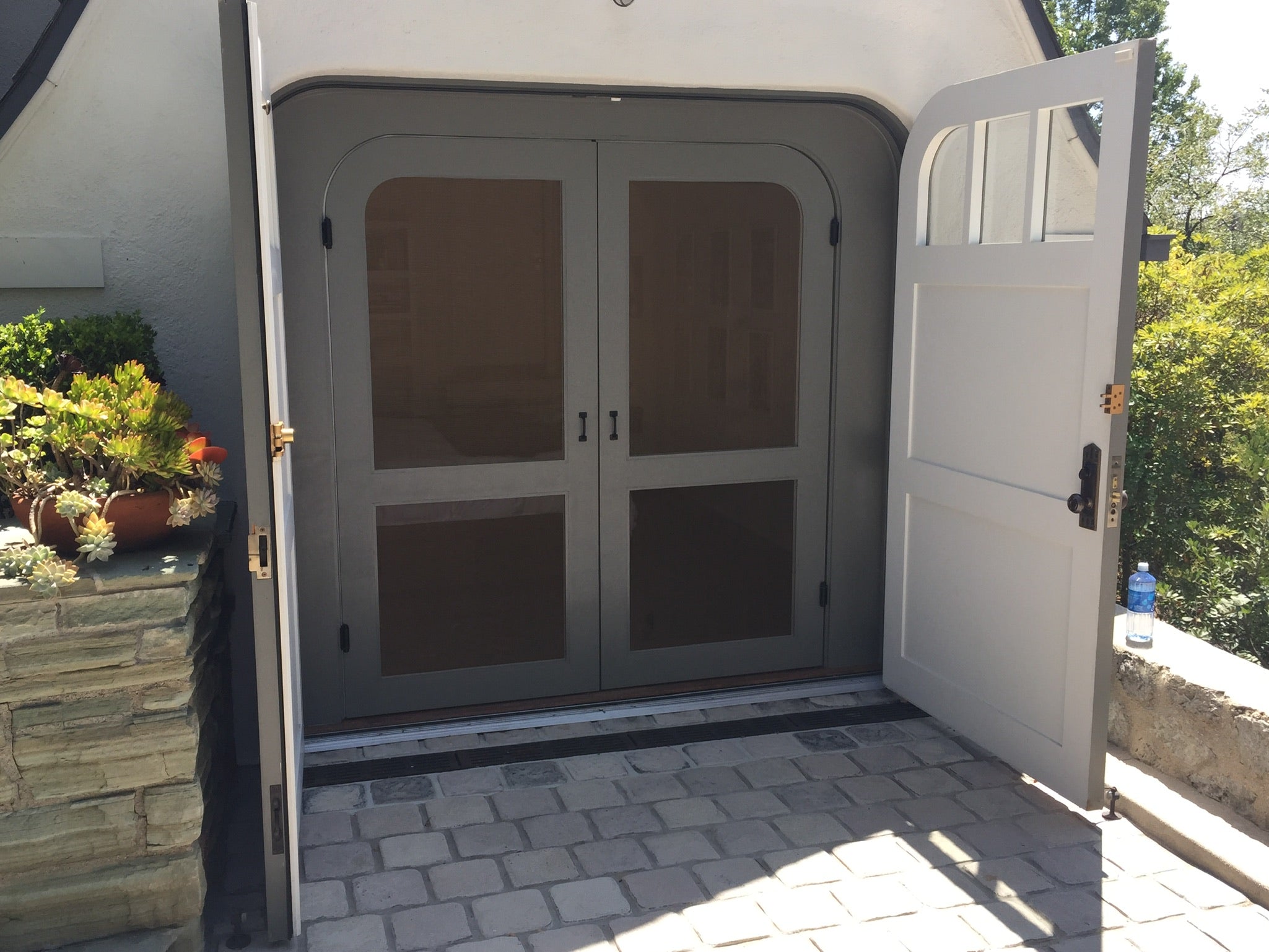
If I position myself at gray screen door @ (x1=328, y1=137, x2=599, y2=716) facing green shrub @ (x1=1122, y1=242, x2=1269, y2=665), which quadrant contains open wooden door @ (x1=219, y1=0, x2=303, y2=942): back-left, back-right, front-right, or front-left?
back-right

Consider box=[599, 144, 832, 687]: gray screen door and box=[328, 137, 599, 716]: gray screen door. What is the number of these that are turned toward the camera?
2

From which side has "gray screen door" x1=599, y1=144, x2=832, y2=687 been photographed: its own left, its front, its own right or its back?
front

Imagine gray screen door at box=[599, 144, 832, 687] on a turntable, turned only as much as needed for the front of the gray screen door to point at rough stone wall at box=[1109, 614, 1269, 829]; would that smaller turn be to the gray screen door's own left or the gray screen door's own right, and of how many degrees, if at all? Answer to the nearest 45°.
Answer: approximately 45° to the gray screen door's own left

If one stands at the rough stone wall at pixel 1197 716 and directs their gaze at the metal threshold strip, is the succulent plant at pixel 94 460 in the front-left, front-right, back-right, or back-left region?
front-left

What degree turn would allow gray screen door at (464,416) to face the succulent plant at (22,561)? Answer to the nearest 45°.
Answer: approximately 45° to its right

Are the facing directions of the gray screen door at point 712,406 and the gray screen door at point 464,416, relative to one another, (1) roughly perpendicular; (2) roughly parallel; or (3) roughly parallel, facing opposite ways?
roughly parallel

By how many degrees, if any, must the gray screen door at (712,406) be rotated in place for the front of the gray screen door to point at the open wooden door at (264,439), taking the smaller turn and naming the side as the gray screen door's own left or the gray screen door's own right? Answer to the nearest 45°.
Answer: approximately 45° to the gray screen door's own right

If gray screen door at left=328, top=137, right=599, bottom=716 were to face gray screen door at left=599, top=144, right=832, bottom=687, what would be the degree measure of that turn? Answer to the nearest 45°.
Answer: approximately 90° to its left

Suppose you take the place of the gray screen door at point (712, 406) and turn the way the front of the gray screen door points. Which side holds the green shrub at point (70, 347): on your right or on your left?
on your right

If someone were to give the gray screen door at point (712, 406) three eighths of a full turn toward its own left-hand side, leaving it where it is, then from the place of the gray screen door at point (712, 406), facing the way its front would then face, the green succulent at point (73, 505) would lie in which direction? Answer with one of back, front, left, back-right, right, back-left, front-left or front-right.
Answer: back

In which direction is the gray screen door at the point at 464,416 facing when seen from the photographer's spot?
facing the viewer
